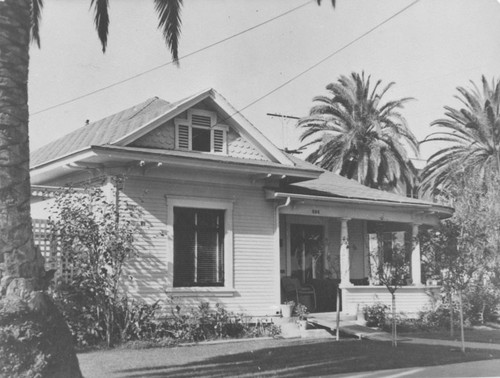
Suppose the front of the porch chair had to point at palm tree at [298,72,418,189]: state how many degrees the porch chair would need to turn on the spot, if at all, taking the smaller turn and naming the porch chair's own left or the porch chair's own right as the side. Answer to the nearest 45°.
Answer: approximately 135° to the porch chair's own left

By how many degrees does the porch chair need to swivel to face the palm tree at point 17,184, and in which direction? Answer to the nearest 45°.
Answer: approximately 45° to its right

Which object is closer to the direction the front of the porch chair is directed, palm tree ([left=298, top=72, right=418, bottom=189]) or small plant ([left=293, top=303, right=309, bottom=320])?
the small plant

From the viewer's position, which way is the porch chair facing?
facing the viewer and to the right of the viewer

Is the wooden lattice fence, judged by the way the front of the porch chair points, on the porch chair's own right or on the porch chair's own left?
on the porch chair's own right

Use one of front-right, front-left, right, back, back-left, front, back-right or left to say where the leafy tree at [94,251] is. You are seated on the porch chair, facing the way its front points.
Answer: right

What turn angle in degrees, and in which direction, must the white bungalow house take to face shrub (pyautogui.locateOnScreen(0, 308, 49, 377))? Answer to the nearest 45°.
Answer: approximately 45° to its right

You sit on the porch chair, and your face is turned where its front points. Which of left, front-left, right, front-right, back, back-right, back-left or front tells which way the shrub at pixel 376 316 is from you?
front-left

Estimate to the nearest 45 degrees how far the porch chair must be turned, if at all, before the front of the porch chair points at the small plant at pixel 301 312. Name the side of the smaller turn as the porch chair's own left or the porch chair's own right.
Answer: approximately 45° to the porch chair's own right

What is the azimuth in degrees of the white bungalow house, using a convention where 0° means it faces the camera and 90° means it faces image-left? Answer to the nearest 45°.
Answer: approximately 315°

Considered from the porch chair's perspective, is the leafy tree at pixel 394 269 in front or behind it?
in front

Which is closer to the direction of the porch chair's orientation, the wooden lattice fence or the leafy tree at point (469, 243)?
the leafy tree

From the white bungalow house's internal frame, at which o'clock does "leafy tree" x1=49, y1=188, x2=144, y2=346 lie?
The leafy tree is roughly at 3 o'clock from the white bungalow house.
